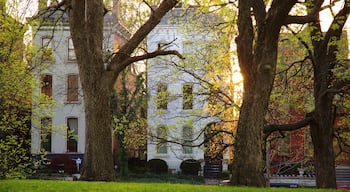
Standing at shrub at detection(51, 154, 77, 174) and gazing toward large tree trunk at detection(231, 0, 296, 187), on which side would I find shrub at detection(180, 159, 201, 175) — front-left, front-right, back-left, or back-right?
front-left

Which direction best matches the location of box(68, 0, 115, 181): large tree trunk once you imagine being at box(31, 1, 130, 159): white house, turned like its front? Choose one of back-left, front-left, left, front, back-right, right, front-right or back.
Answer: front

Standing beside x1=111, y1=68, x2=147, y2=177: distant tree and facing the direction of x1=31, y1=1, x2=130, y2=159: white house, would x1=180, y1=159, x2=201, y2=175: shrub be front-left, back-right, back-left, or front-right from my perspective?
back-right

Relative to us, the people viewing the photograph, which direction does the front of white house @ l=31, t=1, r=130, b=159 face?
facing the viewer

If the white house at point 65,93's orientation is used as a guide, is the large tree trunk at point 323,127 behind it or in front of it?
in front

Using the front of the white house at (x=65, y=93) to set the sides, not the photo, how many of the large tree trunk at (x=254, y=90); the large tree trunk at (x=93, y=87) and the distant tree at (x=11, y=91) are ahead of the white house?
3

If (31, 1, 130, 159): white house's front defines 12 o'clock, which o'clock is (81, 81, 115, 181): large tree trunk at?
The large tree trunk is roughly at 12 o'clock from the white house.

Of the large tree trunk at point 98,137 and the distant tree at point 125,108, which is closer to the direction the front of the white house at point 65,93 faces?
the large tree trunk

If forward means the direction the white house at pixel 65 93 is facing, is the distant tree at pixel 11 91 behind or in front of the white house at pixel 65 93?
in front

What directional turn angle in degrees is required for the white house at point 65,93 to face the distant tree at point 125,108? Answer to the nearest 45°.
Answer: approximately 45° to its left

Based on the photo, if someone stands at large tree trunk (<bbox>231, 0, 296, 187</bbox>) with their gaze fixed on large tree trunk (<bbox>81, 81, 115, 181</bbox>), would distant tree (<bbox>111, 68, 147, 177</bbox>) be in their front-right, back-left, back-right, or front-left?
front-right
